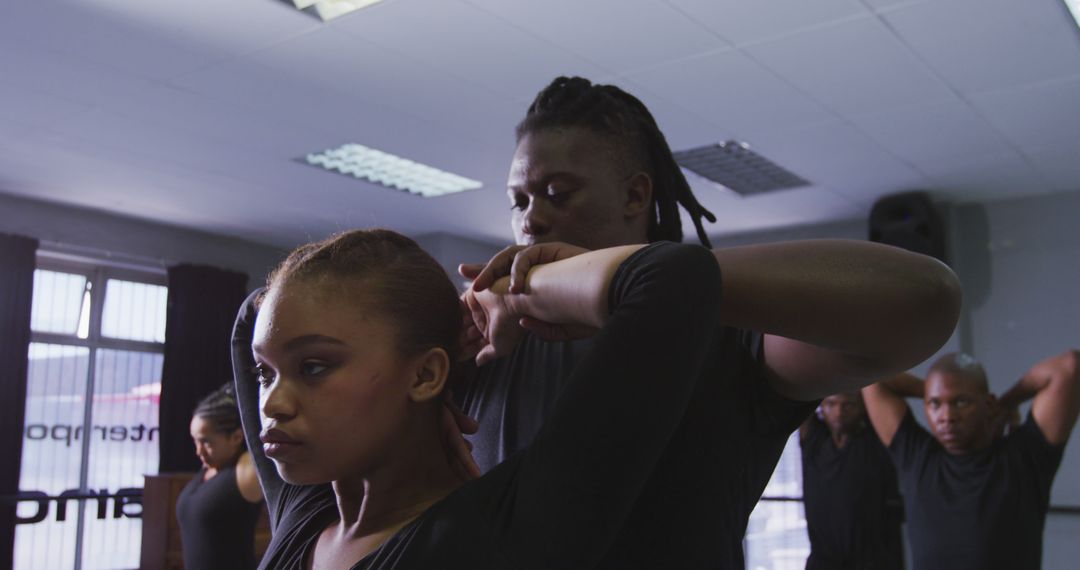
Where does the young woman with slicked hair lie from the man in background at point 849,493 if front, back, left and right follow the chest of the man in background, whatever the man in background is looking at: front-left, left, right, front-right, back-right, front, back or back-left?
front

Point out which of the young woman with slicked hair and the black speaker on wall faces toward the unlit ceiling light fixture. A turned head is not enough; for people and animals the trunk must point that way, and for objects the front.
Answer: the black speaker on wall

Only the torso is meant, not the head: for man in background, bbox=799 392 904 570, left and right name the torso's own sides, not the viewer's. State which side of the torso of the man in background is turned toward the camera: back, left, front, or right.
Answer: front

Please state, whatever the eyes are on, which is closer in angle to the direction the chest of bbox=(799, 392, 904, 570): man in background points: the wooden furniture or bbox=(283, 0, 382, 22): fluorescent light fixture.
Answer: the fluorescent light fixture

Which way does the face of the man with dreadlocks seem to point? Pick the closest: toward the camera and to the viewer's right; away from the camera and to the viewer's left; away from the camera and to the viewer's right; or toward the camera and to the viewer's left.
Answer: toward the camera and to the viewer's left

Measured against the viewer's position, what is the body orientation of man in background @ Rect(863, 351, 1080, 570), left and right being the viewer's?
facing the viewer

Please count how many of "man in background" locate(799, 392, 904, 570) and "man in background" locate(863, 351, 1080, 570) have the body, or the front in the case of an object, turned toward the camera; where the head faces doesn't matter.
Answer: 2

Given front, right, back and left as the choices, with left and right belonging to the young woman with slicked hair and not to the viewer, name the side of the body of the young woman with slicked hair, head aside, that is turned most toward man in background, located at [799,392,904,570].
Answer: back

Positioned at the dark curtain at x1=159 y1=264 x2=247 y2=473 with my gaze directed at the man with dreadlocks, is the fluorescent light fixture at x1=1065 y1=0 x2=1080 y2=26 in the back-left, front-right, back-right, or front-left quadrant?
front-left

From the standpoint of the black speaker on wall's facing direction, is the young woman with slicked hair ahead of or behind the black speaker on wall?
ahead

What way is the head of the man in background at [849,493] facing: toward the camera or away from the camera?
toward the camera

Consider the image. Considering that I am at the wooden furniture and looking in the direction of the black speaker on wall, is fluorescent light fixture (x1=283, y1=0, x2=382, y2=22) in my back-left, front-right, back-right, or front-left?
front-right

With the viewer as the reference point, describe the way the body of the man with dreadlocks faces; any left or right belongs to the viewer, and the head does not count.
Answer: facing the viewer and to the left of the viewer

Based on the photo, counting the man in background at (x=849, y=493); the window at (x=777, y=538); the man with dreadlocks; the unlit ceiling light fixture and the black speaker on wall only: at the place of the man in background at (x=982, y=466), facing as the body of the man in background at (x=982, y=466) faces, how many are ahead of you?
1

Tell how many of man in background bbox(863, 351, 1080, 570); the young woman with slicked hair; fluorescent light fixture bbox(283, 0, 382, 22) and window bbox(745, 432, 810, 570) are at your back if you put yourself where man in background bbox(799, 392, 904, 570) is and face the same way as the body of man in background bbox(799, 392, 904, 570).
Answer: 1

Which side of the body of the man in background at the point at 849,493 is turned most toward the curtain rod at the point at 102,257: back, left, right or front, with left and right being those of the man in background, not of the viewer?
right
